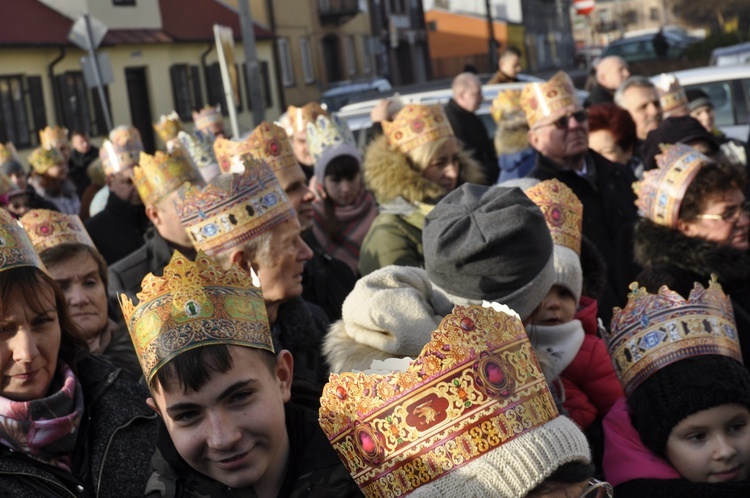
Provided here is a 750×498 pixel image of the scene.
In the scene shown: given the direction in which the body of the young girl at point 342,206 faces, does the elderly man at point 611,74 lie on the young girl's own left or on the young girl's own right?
on the young girl's own left

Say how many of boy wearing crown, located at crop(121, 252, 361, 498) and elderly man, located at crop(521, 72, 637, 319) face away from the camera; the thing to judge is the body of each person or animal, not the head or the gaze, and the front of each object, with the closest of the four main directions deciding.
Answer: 0

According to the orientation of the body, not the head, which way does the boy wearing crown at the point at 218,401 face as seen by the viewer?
toward the camera

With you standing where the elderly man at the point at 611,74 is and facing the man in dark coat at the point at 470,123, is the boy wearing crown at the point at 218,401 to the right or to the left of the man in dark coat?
left

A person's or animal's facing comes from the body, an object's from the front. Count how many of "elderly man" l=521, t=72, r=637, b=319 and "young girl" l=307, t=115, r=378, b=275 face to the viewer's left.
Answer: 0

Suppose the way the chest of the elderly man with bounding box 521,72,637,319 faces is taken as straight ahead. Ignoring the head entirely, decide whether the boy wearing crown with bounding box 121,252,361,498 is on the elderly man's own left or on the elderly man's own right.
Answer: on the elderly man's own right

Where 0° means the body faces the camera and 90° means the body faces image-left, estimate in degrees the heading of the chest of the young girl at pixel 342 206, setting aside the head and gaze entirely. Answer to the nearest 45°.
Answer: approximately 315°

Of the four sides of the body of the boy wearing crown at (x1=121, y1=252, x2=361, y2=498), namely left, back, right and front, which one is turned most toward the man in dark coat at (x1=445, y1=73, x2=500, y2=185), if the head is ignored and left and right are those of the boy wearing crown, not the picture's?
back

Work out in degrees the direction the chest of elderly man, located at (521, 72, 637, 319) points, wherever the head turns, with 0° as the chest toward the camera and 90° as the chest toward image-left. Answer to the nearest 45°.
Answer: approximately 315°

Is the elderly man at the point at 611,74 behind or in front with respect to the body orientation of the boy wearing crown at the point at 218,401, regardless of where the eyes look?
behind

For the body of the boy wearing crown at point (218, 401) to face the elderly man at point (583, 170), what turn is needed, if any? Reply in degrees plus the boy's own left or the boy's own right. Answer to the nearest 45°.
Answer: approximately 135° to the boy's own left
